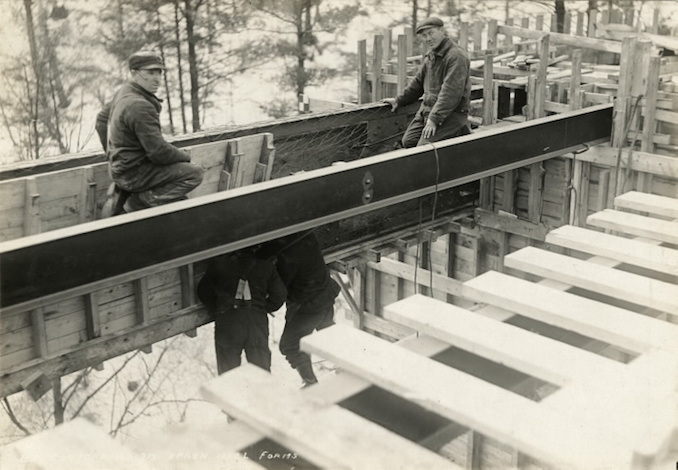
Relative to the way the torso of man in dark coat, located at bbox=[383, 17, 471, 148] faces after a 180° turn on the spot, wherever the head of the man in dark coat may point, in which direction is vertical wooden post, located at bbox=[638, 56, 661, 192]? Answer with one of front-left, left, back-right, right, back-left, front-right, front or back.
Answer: front-right

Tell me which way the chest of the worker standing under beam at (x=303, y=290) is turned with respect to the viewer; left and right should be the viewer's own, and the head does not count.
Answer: facing to the left of the viewer

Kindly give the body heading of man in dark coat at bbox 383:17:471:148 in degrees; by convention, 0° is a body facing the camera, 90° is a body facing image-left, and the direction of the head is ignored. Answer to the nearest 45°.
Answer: approximately 45°

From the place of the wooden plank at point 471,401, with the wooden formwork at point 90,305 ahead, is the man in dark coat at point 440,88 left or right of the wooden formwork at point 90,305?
right

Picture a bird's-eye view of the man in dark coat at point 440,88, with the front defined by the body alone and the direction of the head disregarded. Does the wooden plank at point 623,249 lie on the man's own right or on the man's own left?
on the man's own left

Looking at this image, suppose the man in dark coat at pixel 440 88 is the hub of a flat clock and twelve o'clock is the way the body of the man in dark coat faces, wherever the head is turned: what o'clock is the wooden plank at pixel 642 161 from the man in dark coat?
The wooden plank is roughly at 8 o'clock from the man in dark coat.
